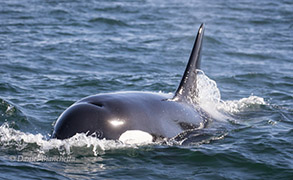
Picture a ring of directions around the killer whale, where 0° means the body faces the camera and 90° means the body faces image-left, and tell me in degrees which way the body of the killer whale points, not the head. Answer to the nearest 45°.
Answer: approximately 45°
